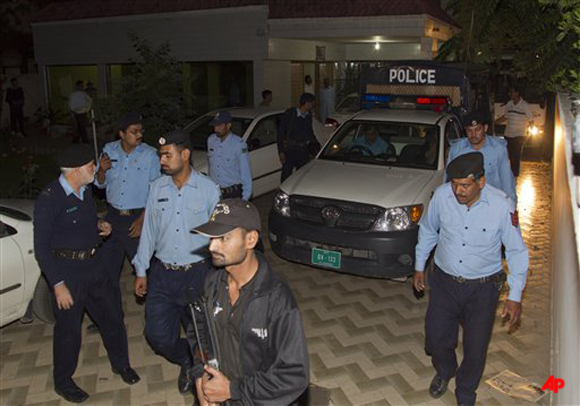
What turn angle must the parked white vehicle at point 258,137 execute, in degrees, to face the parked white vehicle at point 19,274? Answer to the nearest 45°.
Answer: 0° — it already faces it

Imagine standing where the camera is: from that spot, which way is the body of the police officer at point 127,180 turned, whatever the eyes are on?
toward the camera

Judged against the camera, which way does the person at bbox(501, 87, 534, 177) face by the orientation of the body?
toward the camera

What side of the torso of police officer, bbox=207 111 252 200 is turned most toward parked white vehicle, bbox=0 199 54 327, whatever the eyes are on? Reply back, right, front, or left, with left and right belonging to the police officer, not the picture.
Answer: front

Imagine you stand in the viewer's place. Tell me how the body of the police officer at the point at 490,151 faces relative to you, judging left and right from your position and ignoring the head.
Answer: facing the viewer

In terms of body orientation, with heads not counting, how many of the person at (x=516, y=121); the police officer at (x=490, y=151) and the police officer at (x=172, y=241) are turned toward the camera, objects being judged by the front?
3

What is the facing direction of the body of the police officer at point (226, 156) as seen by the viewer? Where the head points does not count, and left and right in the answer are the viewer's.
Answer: facing the viewer and to the left of the viewer

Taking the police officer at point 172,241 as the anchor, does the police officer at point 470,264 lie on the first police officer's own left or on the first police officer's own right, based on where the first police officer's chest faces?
on the first police officer's own left

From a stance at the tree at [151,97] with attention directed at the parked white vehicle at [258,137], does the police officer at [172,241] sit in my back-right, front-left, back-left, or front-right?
front-right

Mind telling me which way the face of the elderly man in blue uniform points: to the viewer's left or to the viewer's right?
to the viewer's right

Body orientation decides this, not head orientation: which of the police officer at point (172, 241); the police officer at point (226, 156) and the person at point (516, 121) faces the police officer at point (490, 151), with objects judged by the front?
the person

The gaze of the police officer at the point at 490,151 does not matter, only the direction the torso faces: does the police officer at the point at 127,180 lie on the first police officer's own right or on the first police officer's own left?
on the first police officer's own right
